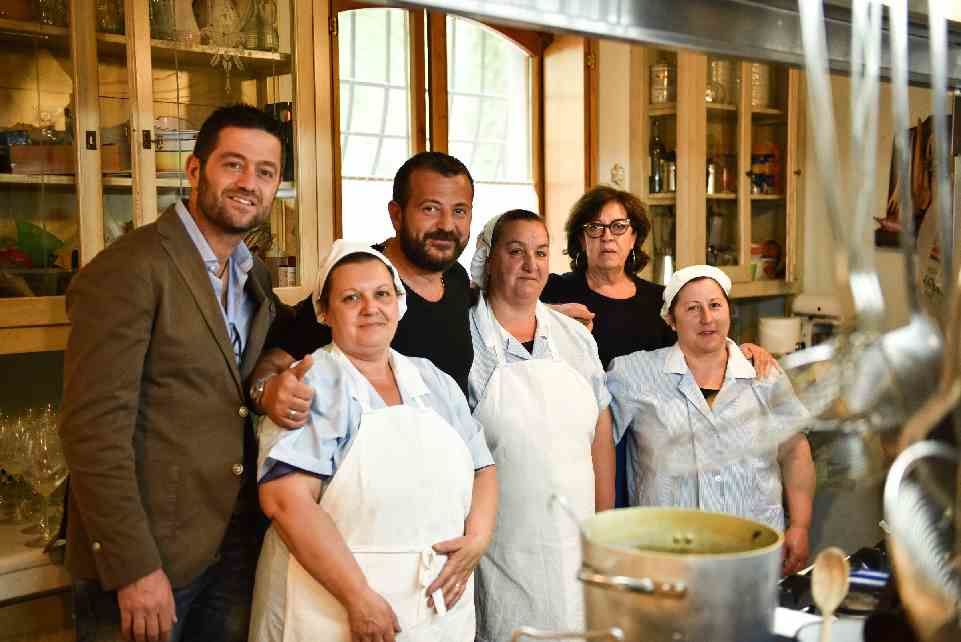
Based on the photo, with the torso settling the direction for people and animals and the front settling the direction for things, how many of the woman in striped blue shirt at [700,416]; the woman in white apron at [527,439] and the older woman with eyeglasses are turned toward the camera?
3

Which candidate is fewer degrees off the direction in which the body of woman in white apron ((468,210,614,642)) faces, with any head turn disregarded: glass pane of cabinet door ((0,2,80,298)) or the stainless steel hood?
the stainless steel hood

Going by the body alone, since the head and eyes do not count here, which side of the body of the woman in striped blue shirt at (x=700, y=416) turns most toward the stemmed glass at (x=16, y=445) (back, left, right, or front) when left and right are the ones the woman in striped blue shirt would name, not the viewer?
right

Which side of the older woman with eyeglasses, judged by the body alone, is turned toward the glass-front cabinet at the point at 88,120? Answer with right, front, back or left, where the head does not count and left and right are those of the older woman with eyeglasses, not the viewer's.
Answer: right

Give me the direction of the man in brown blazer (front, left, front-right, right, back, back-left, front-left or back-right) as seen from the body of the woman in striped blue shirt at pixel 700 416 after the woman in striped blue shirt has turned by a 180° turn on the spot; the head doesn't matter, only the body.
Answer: back-left

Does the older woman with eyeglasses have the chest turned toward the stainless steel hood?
yes

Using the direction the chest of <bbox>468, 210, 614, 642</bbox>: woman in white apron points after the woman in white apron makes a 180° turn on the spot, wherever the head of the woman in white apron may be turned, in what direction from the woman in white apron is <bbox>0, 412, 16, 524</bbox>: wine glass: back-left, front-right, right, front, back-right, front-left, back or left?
left

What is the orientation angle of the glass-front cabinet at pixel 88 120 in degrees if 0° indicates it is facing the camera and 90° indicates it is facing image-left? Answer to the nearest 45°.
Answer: approximately 315°

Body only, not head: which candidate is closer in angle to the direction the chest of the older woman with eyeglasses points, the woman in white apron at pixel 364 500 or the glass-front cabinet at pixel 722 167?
the woman in white apron

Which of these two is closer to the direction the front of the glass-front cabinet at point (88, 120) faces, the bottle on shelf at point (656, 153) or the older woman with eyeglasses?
the older woman with eyeglasses

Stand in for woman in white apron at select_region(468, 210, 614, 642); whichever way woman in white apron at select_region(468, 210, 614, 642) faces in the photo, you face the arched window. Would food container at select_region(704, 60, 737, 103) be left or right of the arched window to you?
right
